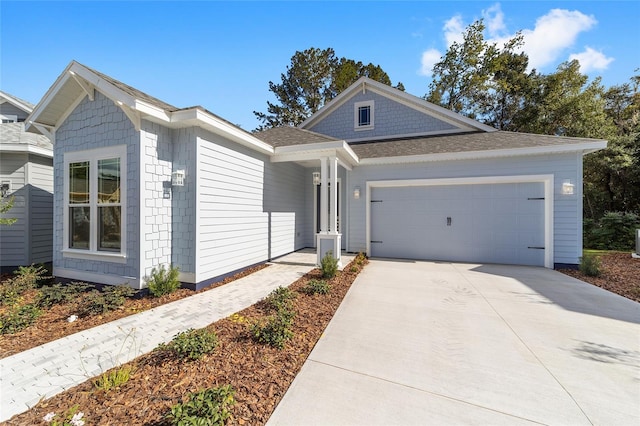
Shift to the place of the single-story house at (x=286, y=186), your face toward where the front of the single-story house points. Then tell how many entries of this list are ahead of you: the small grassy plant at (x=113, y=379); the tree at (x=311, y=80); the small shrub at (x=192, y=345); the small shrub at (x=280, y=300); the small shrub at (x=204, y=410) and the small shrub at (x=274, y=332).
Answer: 5

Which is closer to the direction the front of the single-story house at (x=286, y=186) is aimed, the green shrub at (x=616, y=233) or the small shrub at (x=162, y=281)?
the small shrub

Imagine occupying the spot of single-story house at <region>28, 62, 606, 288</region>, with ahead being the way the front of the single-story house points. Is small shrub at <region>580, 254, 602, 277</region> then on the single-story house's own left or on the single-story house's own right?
on the single-story house's own left

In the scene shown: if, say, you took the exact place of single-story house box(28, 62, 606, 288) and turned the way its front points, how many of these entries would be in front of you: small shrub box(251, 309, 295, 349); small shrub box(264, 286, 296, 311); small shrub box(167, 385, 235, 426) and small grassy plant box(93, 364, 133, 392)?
4

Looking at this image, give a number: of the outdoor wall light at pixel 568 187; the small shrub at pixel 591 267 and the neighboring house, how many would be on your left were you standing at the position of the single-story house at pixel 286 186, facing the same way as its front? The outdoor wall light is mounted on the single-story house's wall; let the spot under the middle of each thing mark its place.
2

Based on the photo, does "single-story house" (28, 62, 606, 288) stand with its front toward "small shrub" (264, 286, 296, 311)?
yes

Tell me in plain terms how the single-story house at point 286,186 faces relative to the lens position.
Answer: facing the viewer

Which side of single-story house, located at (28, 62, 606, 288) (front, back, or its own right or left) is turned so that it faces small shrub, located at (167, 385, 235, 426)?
front

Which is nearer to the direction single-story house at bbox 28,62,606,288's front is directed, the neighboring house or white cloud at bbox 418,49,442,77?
the neighboring house

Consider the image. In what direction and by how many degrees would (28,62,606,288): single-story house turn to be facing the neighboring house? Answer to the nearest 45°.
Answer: approximately 90° to its right

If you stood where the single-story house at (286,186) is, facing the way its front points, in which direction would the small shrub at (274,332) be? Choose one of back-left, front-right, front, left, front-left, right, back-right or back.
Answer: front
